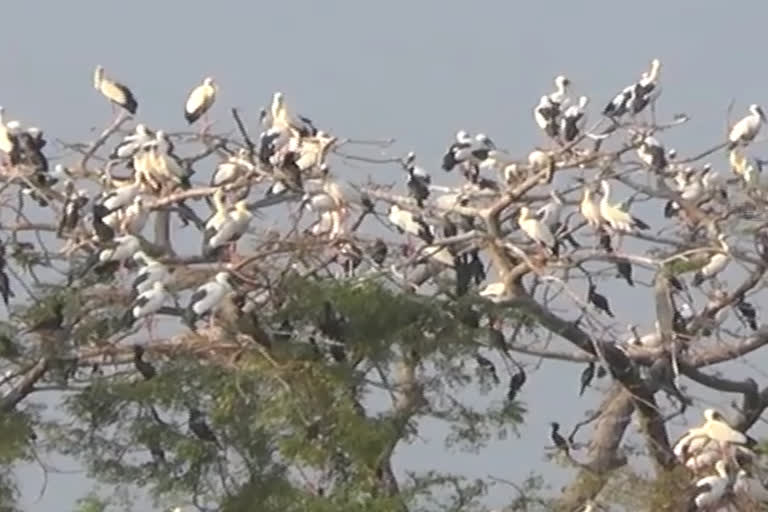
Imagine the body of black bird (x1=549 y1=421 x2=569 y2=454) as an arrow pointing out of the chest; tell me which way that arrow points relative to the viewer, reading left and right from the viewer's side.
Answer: facing to the left of the viewer

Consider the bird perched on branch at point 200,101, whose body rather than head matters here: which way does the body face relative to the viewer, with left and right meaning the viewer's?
facing to the right of the viewer

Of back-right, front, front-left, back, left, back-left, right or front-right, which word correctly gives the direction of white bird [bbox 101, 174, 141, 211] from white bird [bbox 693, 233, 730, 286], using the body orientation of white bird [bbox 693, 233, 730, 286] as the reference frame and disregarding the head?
back-right
